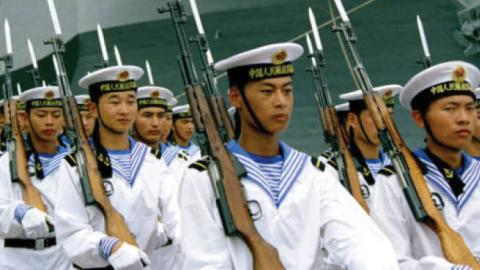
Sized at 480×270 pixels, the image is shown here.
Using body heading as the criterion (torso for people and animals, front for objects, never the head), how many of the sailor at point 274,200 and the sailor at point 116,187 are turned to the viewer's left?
0

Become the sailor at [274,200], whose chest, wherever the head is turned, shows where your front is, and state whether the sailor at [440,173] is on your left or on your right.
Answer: on your left
